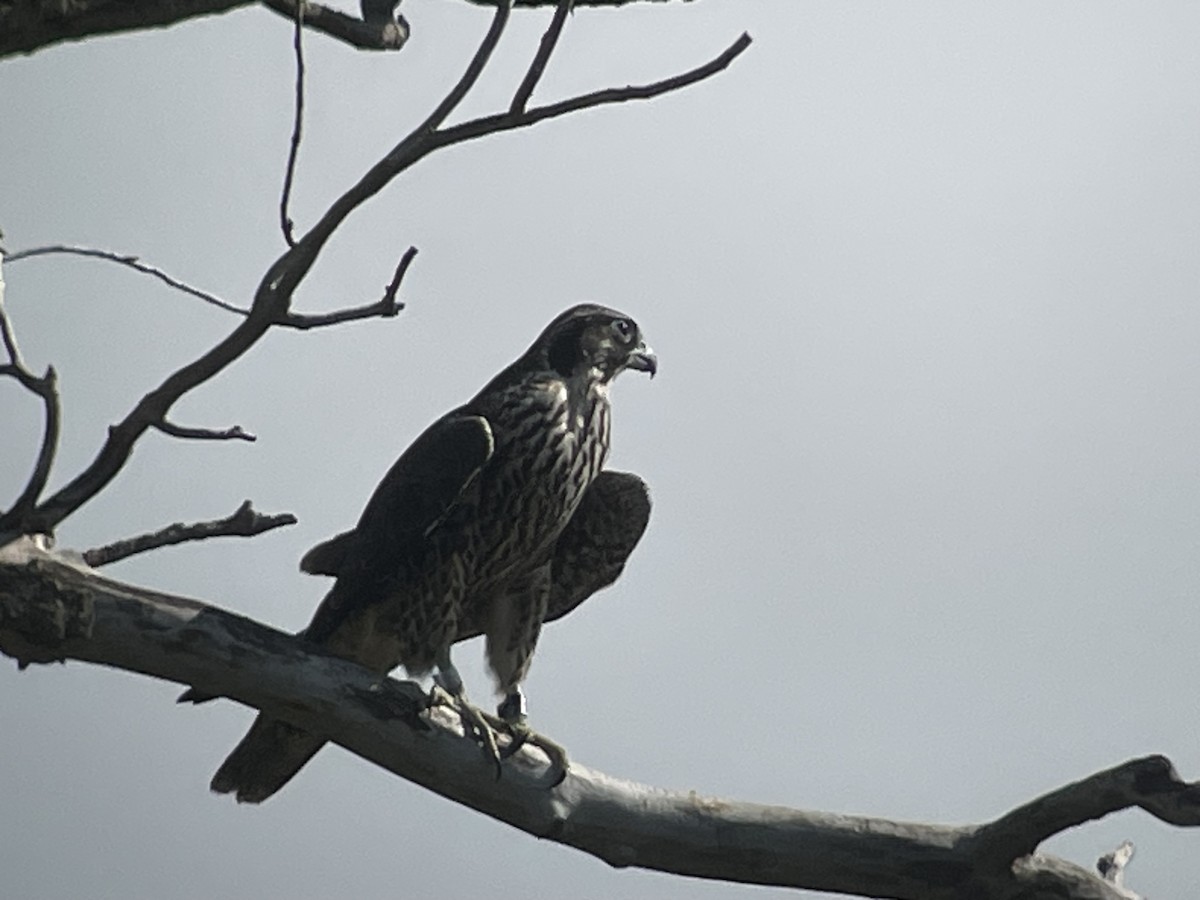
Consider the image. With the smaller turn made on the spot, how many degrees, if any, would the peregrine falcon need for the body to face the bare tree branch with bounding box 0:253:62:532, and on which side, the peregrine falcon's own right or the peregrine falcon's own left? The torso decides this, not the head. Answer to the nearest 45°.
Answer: approximately 90° to the peregrine falcon's own right

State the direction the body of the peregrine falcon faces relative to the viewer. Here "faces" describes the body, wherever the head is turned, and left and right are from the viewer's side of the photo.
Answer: facing the viewer and to the right of the viewer

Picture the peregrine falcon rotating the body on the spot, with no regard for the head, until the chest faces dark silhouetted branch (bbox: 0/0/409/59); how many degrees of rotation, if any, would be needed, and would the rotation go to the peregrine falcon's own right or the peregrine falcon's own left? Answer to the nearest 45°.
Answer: approximately 90° to the peregrine falcon's own right

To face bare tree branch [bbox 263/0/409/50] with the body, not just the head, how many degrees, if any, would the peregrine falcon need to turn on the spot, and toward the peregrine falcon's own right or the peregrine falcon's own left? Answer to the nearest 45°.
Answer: approximately 90° to the peregrine falcon's own right

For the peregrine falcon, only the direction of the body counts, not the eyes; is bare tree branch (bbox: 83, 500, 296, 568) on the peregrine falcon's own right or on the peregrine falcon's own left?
on the peregrine falcon's own right
